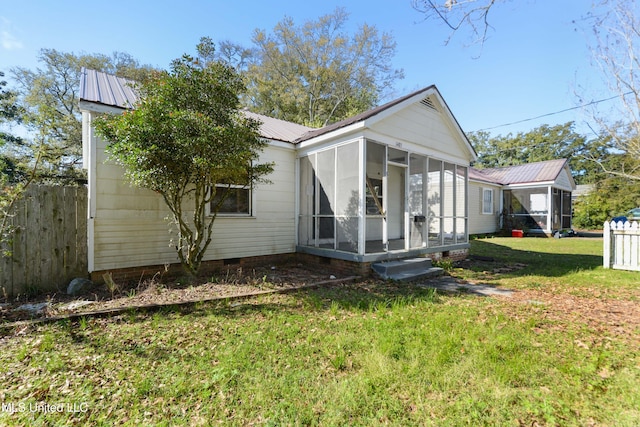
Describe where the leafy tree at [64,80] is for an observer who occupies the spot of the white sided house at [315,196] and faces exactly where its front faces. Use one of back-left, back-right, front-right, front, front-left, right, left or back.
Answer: back

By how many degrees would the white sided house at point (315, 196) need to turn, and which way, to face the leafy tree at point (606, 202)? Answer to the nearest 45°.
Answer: approximately 90° to its left

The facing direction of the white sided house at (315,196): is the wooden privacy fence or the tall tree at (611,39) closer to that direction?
the tall tree

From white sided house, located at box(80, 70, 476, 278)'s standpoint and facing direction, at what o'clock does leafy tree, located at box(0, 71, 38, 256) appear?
The leafy tree is roughly at 5 o'clock from the white sided house.

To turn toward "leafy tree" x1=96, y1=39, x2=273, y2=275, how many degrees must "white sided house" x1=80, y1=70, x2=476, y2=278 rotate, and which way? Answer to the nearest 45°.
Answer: approximately 90° to its right

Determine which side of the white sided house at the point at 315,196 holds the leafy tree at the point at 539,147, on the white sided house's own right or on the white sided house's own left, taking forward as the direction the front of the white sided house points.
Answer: on the white sided house's own left

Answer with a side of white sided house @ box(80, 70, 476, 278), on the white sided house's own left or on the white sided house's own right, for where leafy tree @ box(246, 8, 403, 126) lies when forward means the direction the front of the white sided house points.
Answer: on the white sided house's own left

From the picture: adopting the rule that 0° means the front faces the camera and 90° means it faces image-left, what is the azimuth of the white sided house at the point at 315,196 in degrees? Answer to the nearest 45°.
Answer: approximately 315°

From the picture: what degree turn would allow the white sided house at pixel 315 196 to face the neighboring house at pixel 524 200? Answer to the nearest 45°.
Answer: approximately 90° to its left
